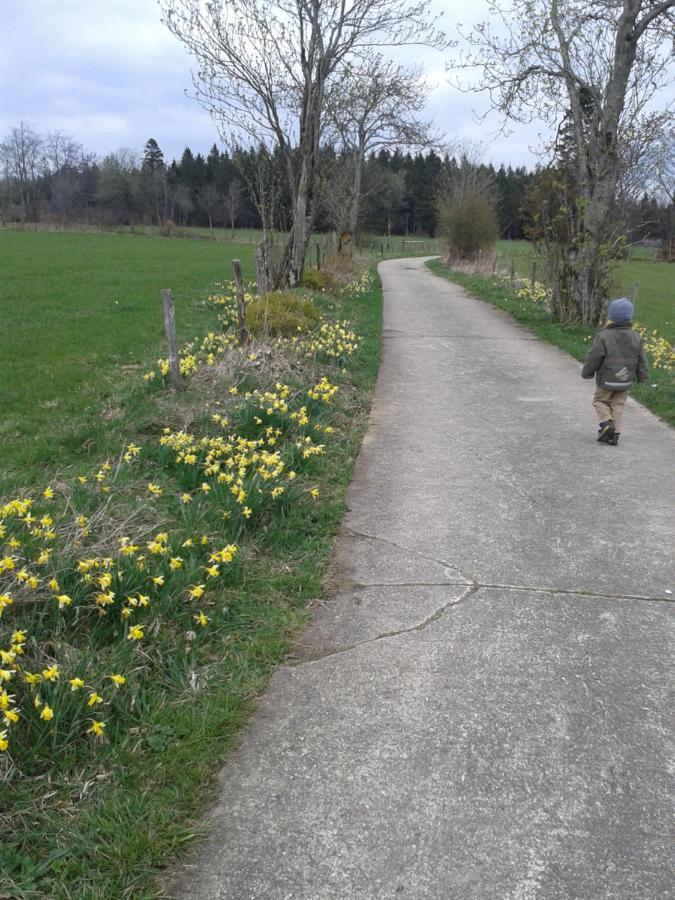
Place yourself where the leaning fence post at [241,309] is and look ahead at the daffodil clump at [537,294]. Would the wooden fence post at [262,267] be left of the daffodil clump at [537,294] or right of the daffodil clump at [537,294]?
left

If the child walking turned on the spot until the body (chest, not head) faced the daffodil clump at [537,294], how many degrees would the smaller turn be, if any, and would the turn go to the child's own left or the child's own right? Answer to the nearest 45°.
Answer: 0° — they already face it

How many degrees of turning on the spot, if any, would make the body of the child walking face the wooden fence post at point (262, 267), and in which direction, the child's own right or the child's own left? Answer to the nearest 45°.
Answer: approximately 45° to the child's own left

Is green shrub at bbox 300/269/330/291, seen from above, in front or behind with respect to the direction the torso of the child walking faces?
in front

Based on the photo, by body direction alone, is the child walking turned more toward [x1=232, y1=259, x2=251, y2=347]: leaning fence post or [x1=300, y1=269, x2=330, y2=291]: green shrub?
the green shrub

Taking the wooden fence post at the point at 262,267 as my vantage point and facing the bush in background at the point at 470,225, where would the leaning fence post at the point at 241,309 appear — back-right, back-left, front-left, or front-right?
back-right

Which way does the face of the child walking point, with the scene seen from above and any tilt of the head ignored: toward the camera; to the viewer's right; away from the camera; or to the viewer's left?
away from the camera

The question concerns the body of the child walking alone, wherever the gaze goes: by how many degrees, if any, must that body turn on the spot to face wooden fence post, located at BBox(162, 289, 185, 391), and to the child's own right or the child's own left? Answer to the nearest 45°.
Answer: approximately 90° to the child's own left

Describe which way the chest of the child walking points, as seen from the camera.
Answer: away from the camera

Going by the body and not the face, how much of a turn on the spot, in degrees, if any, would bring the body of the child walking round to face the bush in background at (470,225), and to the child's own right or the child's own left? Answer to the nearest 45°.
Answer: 0° — they already face it

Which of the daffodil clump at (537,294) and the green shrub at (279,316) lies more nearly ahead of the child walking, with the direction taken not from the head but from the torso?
the daffodil clump

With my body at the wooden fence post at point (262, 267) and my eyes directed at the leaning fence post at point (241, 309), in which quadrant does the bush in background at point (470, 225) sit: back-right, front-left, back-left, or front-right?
back-left
